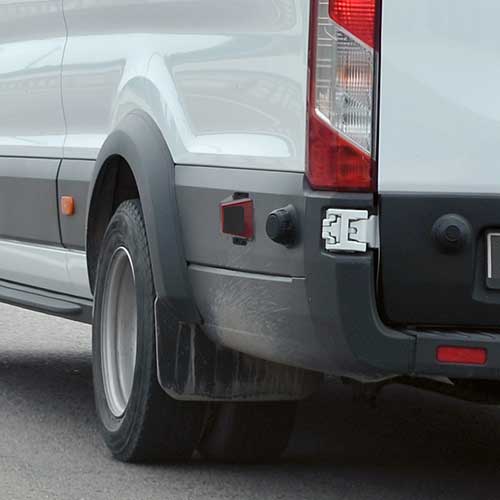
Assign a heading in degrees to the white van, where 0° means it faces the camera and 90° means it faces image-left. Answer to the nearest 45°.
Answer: approximately 135°
